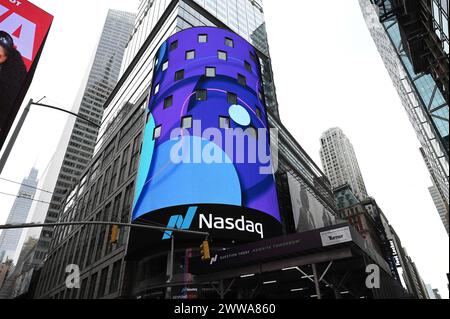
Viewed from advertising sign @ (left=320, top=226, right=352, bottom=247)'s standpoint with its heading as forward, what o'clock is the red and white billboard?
The red and white billboard is roughly at 2 o'clock from the advertising sign.

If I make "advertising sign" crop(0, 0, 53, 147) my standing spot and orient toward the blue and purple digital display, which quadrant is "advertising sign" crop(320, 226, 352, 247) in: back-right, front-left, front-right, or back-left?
front-right

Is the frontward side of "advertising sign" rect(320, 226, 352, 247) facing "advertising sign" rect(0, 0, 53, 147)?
no

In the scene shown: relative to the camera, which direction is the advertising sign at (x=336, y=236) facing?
toward the camera

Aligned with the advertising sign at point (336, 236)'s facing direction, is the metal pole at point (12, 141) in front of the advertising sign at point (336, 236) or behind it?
in front
